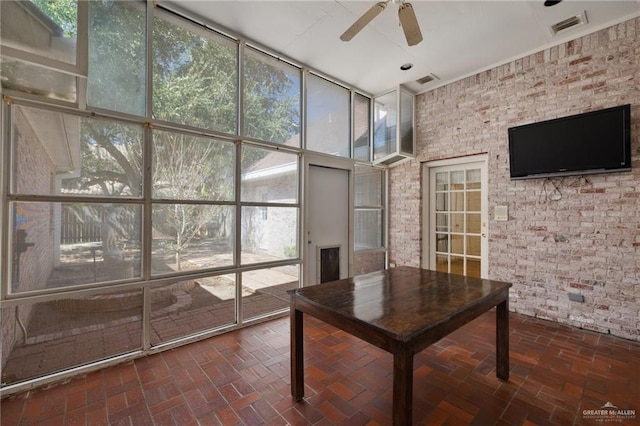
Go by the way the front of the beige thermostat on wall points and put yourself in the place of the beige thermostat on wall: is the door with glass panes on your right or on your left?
on your right

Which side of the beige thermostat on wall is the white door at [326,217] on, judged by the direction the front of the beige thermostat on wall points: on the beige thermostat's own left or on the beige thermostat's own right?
on the beige thermostat's own right

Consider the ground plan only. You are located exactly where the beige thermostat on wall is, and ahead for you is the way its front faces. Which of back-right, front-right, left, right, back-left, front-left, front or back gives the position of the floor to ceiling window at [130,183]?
front-right

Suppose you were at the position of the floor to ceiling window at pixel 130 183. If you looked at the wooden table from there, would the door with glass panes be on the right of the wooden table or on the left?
left

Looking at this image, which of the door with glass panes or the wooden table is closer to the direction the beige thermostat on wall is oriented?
the wooden table

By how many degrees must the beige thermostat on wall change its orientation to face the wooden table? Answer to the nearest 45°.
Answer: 0° — it already faces it
